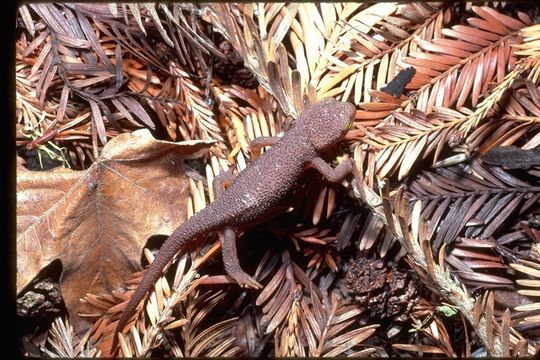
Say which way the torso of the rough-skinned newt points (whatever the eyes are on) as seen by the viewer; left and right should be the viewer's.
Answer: facing away from the viewer and to the right of the viewer

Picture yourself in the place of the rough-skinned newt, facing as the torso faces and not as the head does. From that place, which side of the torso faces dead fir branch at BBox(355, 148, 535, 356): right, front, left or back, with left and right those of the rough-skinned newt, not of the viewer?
right
